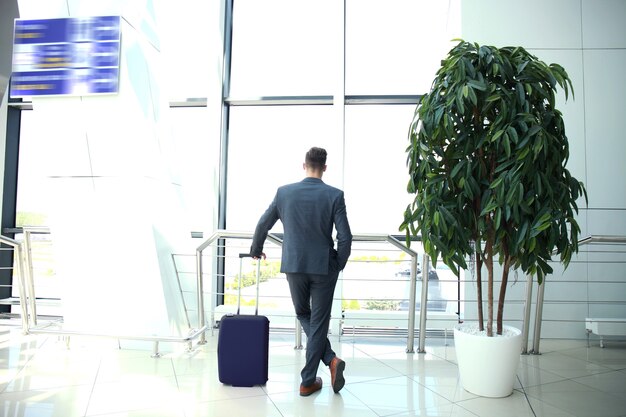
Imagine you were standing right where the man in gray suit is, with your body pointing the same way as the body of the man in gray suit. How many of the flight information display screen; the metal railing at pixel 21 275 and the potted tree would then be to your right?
1

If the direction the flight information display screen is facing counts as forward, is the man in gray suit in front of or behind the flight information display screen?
in front

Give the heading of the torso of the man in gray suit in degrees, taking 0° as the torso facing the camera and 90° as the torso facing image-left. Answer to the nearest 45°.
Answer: approximately 180°

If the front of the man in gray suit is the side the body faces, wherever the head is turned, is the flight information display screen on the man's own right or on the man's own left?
on the man's own left

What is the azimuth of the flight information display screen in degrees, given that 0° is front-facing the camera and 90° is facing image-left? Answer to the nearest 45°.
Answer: approximately 0°

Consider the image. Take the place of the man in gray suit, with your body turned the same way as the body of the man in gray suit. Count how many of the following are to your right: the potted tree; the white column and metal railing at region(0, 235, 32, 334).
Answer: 1

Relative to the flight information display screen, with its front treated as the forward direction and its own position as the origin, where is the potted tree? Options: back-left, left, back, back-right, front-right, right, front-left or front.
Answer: front-left

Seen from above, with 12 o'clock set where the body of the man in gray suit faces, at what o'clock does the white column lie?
The white column is roughly at 10 o'clock from the man in gray suit.

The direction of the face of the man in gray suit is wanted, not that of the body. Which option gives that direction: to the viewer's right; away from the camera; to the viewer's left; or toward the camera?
away from the camera

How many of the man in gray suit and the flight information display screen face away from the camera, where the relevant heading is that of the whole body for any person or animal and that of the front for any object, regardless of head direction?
1

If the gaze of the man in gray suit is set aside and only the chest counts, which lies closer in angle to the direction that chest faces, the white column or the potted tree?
the white column
